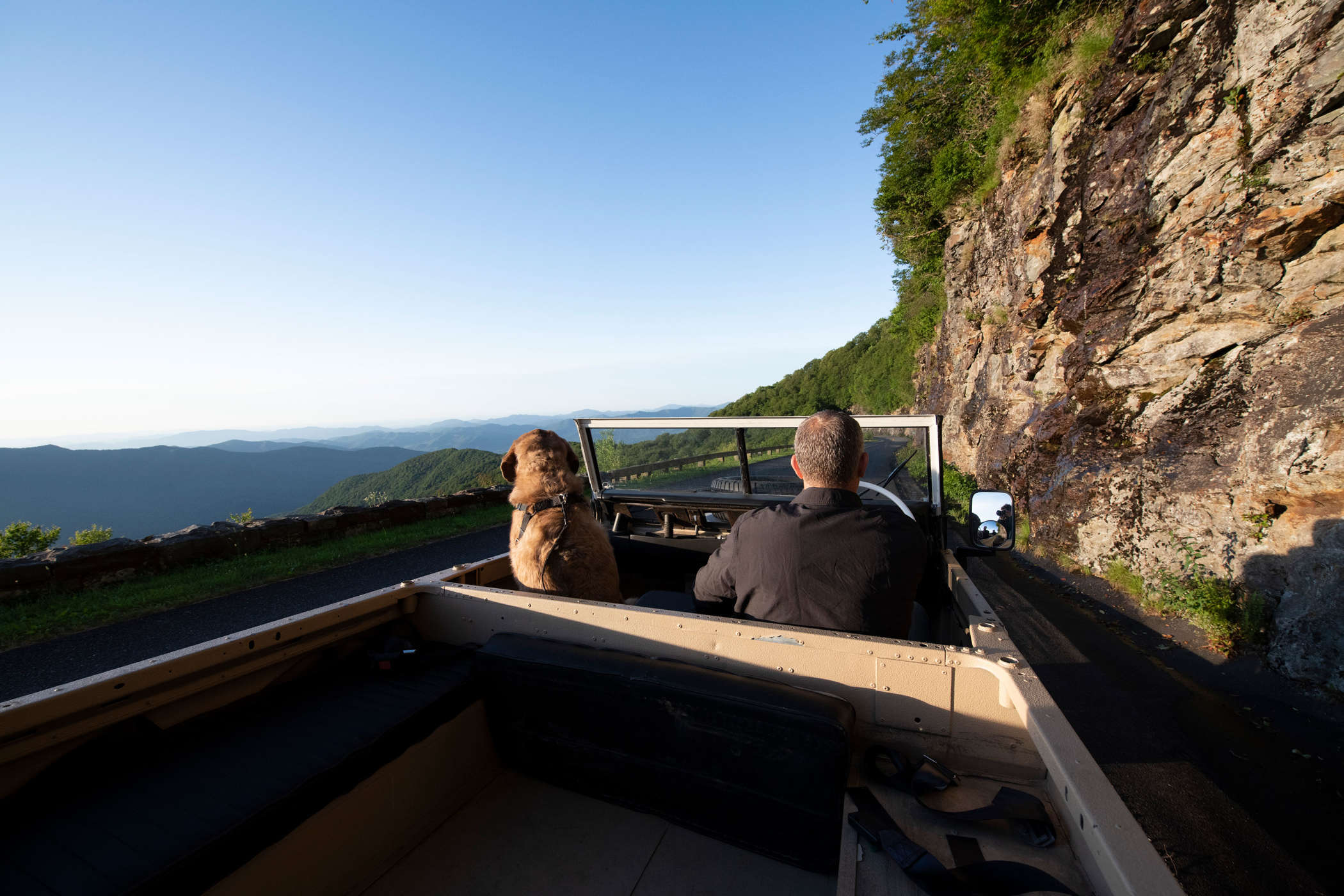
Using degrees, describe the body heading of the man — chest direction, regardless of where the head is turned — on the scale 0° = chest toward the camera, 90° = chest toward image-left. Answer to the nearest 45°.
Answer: approximately 180°

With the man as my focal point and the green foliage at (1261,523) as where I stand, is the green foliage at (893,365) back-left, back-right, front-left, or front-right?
back-right

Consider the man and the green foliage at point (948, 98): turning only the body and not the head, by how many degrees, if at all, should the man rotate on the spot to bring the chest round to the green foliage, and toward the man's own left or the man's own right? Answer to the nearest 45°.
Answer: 0° — they already face it

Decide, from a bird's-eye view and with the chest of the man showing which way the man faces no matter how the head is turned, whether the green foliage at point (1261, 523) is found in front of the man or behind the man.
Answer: in front

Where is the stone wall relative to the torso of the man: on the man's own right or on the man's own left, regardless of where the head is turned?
on the man's own left

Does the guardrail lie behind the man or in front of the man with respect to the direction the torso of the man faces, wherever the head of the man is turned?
in front

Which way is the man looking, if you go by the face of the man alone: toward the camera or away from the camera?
away from the camera

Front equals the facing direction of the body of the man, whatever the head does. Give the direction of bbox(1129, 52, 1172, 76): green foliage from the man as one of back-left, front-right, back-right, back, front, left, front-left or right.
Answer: front-right

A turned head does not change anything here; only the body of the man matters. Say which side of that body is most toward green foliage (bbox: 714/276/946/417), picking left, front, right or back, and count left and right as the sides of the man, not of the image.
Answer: front
